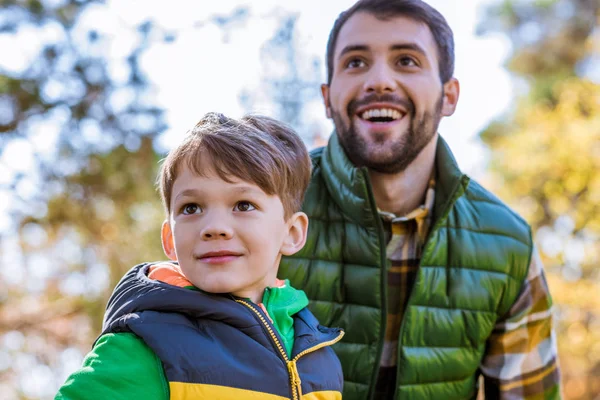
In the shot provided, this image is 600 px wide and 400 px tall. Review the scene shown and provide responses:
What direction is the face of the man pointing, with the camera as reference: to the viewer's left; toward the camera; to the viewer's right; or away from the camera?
toward the camera

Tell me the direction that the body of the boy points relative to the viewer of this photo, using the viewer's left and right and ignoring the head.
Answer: facing the viewer and to the right of the viewer

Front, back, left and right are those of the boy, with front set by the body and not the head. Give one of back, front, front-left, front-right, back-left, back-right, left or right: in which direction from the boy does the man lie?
left
